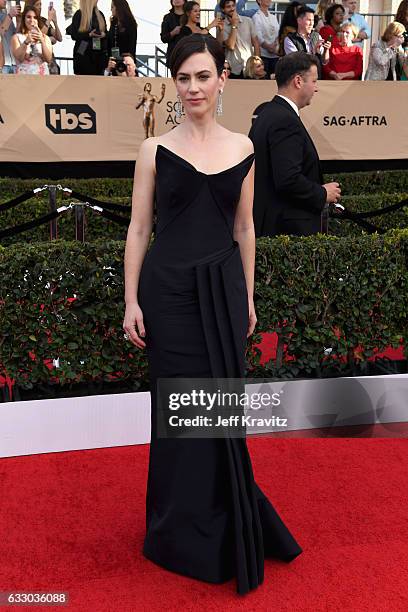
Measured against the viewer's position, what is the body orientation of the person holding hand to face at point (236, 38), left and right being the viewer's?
facing the viewer

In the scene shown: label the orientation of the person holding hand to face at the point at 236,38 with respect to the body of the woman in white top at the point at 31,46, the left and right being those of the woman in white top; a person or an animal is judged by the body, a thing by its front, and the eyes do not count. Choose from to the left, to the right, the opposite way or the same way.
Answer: the same way

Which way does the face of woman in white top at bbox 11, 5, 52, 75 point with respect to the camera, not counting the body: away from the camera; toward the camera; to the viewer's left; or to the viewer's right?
toward the camera

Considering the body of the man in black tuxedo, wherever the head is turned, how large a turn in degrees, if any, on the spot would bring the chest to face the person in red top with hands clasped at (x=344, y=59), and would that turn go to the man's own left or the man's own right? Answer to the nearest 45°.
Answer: approximately 90° to the man's own left

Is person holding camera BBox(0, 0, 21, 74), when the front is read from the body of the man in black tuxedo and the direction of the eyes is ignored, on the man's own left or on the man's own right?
on the man's own left

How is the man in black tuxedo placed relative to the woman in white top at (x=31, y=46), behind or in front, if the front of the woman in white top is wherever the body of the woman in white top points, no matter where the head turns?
in front

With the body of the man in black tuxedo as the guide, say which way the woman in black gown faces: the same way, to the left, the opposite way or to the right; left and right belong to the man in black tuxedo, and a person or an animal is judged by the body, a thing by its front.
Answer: to the right

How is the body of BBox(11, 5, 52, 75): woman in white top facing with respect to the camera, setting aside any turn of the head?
toward the camera

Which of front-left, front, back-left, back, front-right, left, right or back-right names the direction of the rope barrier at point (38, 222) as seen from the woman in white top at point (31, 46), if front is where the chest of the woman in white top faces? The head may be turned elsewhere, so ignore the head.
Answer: front

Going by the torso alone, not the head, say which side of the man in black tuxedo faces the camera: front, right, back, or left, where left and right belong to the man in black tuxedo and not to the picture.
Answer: right

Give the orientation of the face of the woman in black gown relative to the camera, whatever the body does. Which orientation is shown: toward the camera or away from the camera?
toward the camera

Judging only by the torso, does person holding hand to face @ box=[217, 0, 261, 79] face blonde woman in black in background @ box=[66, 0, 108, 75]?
no

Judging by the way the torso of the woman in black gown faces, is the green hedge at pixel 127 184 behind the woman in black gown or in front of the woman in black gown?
behind

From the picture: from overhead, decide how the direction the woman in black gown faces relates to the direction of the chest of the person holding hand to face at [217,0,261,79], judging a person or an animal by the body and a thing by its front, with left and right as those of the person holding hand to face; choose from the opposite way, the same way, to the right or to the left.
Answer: the same way
